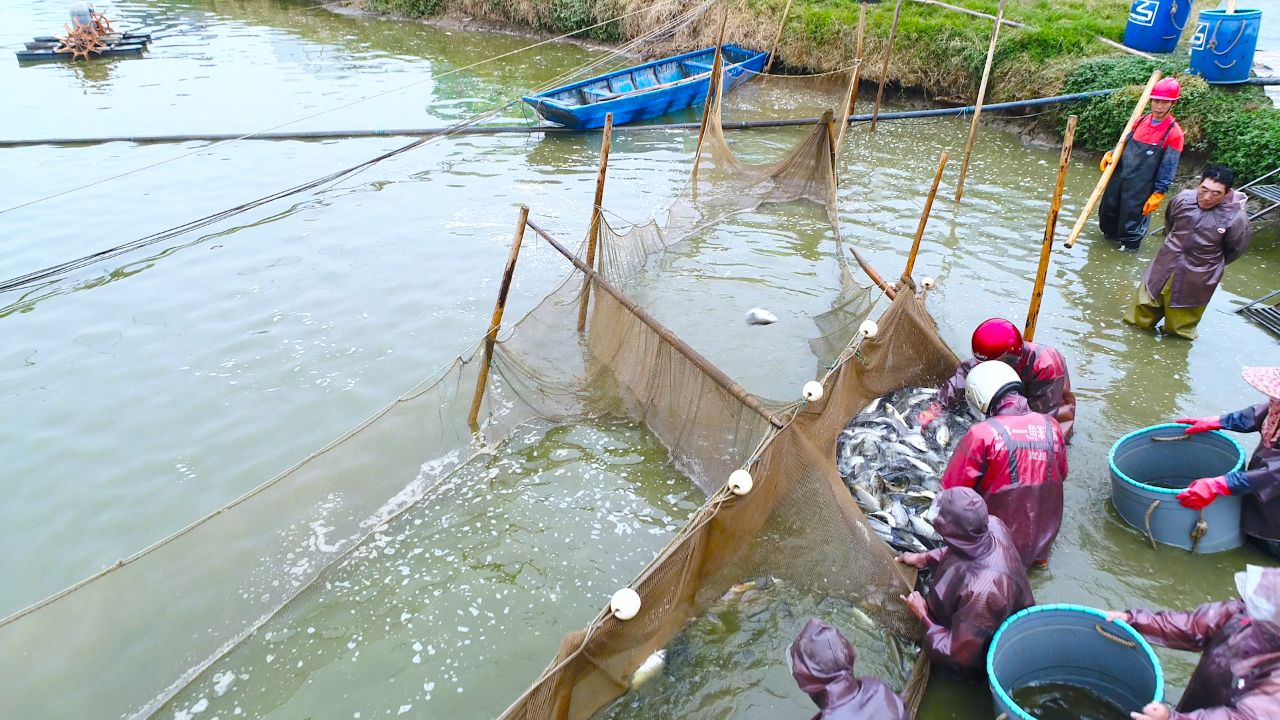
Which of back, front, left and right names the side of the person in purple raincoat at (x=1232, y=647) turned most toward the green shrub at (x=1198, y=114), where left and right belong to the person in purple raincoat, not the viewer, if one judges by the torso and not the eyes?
right

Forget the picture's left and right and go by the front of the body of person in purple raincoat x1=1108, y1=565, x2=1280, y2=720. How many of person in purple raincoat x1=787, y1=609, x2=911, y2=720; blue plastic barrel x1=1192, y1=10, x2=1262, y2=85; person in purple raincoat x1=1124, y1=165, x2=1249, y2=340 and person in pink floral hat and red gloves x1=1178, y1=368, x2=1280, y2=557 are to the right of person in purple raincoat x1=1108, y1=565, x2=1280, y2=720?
3

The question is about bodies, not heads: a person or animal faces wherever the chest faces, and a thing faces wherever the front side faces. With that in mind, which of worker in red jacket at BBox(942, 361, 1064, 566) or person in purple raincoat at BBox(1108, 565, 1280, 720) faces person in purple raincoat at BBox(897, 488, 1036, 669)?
person in purple raincoat at BBox(1108, 565, 1280, 720)

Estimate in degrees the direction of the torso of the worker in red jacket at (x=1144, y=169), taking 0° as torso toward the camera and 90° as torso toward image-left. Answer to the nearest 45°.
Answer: approximately 45°

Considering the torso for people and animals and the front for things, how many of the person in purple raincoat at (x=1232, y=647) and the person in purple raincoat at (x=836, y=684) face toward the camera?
0

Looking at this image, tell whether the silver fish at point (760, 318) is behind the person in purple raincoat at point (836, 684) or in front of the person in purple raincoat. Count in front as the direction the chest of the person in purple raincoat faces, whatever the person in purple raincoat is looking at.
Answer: in front

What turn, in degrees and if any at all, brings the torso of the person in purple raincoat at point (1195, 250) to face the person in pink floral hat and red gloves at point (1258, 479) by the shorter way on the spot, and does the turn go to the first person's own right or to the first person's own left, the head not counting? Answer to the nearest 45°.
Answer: approximately 45° to the first person's own left

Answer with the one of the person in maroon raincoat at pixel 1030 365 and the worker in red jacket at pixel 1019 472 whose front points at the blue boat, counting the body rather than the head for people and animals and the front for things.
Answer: the worker in red jacket

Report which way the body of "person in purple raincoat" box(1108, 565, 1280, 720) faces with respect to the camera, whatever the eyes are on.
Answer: to the viewer's left

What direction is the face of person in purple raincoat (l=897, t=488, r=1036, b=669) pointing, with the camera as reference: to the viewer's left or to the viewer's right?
to the viewer's left

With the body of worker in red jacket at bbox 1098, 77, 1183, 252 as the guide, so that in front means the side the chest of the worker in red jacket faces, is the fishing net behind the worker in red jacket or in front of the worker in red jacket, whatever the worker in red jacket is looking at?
in front

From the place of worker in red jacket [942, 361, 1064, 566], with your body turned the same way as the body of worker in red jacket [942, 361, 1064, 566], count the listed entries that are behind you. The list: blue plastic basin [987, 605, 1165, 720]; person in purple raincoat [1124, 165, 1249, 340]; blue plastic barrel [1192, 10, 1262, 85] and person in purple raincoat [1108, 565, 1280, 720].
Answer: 2

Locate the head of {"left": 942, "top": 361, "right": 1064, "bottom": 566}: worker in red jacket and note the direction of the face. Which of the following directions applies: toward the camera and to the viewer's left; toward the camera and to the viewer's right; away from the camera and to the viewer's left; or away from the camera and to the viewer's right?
away from the camera and to the viewer's left
